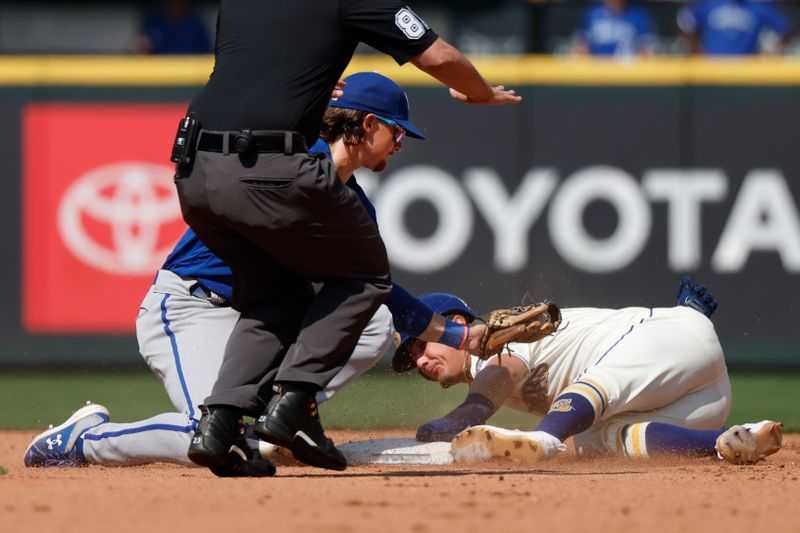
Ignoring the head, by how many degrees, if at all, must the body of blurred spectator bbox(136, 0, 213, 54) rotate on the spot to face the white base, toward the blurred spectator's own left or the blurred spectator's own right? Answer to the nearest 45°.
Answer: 0° — they already face it

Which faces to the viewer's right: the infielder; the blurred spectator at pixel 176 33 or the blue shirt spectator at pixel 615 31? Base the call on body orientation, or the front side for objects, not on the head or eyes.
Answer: the infielder

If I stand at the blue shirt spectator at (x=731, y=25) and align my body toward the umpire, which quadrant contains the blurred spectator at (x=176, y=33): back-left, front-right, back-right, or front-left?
front-right

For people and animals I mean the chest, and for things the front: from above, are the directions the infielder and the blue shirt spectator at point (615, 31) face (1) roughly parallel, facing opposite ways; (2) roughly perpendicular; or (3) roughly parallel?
roughly perpendicular

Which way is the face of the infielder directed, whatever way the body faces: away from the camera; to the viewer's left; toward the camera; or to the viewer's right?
to the viewer's right

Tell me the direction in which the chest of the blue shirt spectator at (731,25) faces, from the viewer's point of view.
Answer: toward the camera

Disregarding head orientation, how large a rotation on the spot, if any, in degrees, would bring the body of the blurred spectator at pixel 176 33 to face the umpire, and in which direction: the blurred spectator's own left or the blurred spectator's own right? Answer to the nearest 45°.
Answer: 0° — they already face them

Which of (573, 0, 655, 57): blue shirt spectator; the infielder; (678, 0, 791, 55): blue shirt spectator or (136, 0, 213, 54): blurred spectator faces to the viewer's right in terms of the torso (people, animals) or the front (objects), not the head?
the infielder

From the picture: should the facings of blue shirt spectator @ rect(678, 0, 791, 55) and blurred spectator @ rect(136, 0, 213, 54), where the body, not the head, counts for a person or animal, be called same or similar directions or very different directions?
same or similar directions

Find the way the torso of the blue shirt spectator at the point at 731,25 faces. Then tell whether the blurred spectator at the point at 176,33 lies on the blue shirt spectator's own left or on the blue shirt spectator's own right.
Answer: on the blue shirt spectator's own right

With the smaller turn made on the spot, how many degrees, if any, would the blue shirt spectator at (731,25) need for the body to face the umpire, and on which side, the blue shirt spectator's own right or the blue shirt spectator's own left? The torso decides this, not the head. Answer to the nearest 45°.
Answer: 0° — they already face them

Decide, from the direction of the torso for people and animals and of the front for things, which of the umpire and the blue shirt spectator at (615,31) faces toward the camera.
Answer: the blue shirt spectator

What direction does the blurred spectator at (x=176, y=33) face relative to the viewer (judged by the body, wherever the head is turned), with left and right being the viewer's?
facing the viewer

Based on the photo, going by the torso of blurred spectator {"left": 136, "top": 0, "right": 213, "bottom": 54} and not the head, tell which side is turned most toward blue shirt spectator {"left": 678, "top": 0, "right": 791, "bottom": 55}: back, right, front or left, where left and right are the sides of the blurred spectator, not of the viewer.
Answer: left

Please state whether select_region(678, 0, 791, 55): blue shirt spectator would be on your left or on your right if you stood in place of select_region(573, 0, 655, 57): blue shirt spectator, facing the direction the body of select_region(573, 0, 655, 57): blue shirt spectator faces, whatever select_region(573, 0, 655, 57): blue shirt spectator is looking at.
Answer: on your left

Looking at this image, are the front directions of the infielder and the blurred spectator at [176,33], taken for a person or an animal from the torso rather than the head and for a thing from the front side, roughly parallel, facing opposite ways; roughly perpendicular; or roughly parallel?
roughly perpendicular
